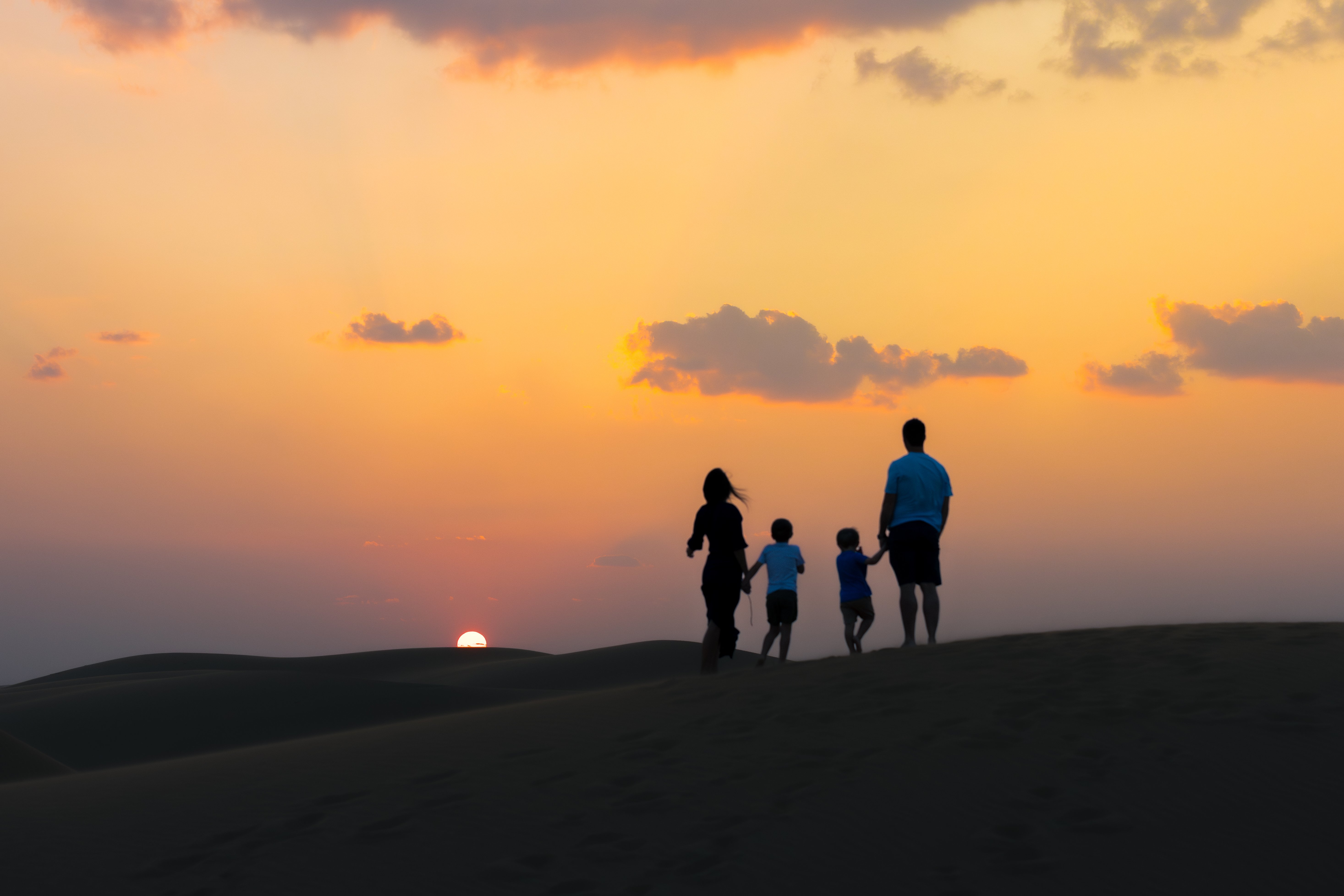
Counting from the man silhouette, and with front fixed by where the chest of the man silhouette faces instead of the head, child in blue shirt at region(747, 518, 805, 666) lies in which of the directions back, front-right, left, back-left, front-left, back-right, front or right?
front-left

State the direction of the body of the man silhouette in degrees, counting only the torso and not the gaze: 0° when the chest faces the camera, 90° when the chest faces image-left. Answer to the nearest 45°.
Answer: approximately 180°

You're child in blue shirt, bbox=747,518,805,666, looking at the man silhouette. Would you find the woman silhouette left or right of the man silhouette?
right

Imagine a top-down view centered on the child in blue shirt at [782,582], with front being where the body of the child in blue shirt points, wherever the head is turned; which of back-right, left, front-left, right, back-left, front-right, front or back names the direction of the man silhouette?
back-right

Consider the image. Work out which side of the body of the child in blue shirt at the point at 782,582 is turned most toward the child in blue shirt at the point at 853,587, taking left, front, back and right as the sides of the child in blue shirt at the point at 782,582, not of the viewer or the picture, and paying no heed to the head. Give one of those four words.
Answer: right

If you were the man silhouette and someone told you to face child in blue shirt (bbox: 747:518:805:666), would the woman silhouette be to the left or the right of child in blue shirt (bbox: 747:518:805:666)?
left

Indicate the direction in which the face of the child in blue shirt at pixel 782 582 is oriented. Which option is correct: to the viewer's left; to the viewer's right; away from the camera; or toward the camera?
away from the camera

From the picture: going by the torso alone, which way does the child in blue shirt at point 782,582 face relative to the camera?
away from the camera

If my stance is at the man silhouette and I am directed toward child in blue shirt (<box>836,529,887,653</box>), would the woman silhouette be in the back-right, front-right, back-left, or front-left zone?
front-left

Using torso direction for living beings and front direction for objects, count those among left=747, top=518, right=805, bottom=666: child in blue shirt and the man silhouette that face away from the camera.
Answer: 2

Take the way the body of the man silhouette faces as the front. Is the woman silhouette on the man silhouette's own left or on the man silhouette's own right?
on the man silhouette's own left

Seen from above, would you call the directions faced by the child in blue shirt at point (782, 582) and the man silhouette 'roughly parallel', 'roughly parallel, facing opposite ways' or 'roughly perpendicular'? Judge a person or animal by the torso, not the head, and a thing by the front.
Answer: roughly parallel
